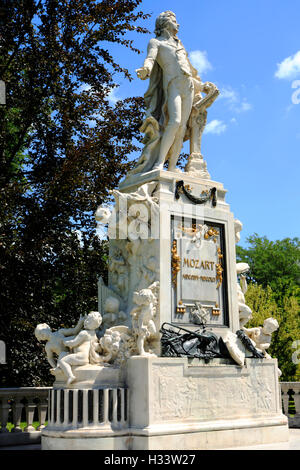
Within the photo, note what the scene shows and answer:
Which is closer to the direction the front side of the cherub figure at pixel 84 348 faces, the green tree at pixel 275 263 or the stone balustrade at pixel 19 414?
the stone balustrade

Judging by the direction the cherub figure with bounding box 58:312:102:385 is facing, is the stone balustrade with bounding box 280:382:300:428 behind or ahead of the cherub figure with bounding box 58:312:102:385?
behind

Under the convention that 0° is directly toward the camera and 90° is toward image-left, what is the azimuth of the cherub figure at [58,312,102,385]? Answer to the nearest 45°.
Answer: approximately 90°

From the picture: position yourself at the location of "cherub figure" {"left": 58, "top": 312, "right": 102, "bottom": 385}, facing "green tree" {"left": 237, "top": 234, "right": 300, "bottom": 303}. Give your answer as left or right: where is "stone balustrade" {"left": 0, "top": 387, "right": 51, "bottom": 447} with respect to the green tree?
left

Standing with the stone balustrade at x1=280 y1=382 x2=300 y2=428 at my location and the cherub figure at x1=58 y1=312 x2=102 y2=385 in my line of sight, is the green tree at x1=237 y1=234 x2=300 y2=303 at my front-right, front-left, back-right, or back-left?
back-right

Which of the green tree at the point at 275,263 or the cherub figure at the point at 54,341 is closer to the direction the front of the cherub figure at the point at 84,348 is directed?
the cherub figure

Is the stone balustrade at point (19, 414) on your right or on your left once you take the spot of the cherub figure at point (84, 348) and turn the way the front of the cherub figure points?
on your right
